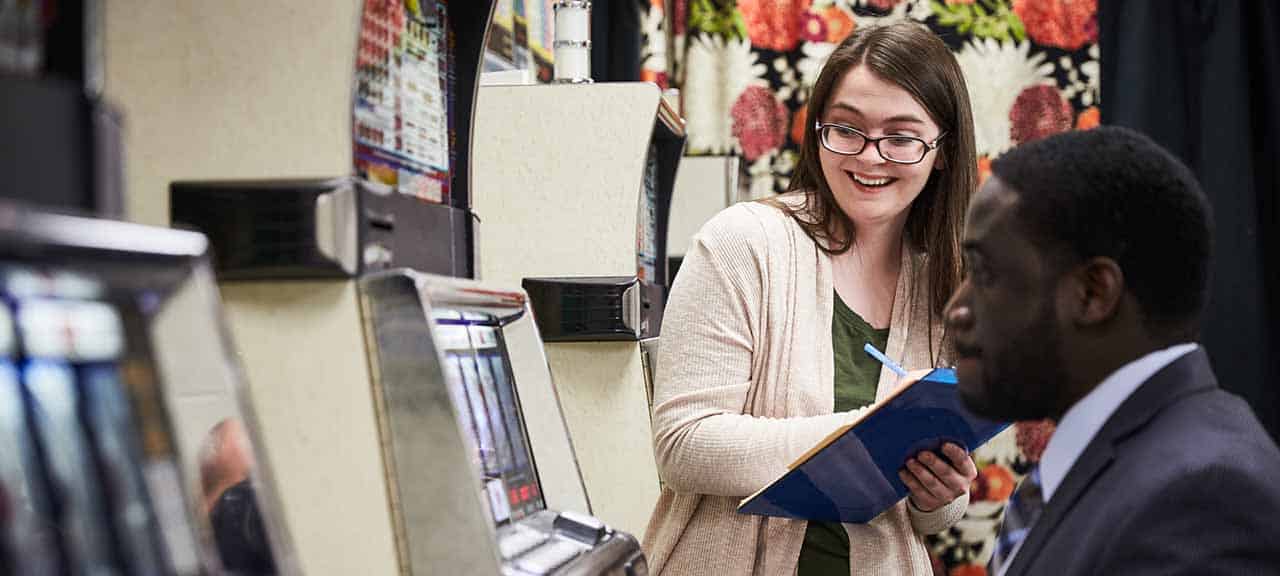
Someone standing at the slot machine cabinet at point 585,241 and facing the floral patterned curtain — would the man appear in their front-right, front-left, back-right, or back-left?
back-right

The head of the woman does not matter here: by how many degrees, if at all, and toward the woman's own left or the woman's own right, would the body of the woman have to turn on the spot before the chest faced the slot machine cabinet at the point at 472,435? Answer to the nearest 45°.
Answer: approximately 90° to the woman's own right

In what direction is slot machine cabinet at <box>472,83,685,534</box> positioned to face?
to the viewer's right

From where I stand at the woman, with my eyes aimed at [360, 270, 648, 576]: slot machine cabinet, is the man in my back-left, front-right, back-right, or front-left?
front-left

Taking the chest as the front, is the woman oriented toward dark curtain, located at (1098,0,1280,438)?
no

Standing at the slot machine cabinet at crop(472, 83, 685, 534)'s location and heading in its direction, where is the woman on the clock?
The woman is roughly at 2 o'clock from the slot machine cabinet.

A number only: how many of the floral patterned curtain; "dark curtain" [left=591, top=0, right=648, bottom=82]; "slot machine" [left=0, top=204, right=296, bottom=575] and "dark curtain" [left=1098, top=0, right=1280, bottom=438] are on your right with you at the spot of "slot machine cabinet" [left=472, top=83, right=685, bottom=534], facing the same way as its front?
1

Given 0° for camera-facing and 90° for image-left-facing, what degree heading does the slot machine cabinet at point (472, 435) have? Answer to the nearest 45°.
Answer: approximately 315°

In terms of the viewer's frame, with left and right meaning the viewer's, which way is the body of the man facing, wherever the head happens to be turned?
facing to the left of the viewer

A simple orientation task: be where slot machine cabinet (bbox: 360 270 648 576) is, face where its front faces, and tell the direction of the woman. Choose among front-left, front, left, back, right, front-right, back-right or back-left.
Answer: left

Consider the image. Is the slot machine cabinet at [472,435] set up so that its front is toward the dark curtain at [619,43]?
no

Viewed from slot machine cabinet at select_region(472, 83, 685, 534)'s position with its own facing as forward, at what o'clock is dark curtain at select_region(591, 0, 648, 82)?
The dark curtain is roughly at 9 o'clock from the slot machine cabinet.

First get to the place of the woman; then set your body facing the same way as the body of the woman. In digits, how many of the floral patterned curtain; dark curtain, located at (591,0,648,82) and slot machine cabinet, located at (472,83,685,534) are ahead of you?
0

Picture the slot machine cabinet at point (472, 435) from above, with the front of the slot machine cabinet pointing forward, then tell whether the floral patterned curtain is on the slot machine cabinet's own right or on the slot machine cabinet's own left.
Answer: on the slot machine cabinet's own left

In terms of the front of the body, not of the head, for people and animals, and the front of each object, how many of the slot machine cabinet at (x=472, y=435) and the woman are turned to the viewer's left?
0

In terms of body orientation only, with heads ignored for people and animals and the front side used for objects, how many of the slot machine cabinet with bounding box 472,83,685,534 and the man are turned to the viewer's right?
1

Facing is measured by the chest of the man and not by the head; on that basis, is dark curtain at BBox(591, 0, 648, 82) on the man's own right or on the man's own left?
on the man's own right

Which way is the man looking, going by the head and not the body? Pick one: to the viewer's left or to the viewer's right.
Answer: to the viewer's left

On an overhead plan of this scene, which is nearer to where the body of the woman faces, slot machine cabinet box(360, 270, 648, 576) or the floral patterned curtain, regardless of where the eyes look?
the slot machine cabinet

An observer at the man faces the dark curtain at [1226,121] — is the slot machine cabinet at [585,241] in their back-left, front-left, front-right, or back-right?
front-left

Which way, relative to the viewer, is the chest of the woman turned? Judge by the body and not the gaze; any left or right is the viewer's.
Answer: facing the viewer and to the right of the viewer
